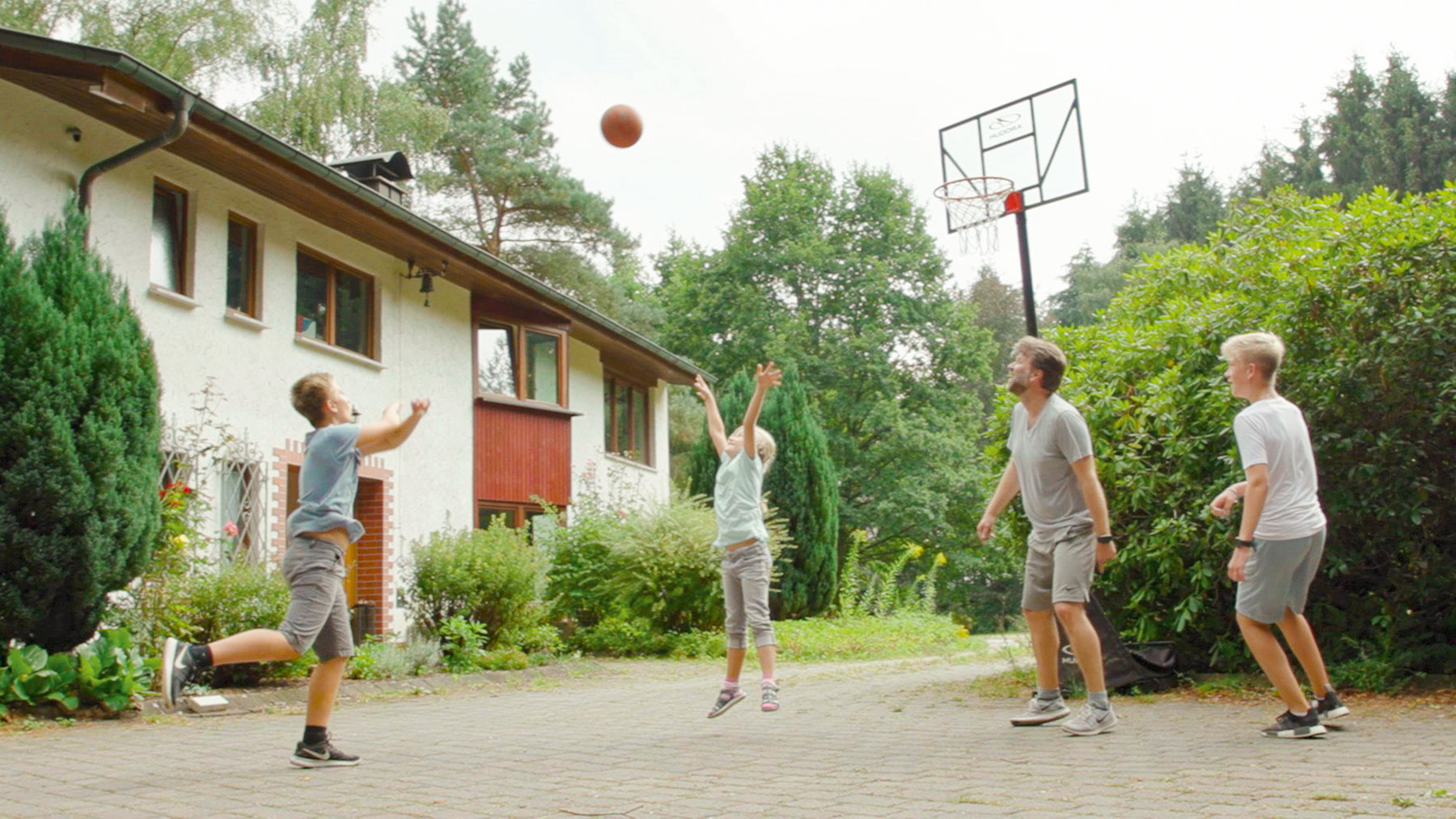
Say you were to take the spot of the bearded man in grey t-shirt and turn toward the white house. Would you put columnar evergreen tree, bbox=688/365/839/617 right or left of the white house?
right

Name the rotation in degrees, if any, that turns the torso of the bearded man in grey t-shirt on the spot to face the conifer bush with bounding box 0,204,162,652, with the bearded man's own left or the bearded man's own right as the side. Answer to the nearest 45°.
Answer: approximately 45° to the bearded man's own right

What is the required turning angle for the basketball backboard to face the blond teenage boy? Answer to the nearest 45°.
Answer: approximately 45° to its left

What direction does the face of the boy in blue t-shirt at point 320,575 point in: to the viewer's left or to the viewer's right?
to the viewer's right

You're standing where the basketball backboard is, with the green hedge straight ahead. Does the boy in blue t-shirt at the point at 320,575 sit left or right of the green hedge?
right

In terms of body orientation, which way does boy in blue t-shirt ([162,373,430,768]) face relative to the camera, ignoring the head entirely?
to the viewer's right

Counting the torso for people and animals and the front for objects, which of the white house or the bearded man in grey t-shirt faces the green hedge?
the white house

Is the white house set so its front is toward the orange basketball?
yes

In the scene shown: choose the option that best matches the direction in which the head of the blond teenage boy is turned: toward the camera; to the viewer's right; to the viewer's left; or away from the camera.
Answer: to the viewer's left

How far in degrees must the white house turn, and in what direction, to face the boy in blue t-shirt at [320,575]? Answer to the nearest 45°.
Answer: approximately 45° to its right

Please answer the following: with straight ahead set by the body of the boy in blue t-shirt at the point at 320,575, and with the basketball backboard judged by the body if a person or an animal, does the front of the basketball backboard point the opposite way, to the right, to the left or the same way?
the opposite way
